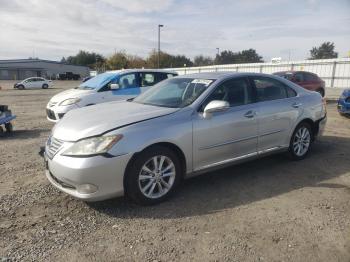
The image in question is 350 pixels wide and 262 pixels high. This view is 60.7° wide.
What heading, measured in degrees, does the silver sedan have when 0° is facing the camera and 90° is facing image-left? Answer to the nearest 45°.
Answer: approximately 45°

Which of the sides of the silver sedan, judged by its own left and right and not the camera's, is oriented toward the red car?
back

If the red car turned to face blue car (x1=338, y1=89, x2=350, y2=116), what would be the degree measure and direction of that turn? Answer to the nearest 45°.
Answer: approximately 90° to its left

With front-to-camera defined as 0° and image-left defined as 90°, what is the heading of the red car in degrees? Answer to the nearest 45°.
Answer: approximately 90°

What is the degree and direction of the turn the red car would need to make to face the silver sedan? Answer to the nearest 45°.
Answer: approximately 90° to its left

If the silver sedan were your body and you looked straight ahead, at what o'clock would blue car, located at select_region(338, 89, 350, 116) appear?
The blue car is roughly at 6 o'clock from the silver sedan.
